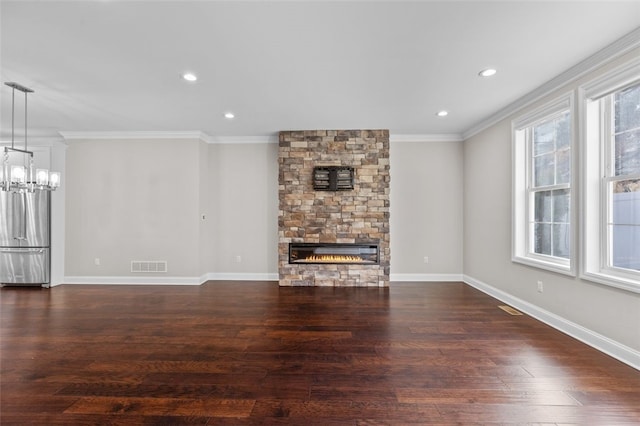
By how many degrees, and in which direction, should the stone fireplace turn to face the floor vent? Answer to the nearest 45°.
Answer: approximately 45° to its left

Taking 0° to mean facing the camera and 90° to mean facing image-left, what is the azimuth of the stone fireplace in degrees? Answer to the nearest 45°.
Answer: approximately 0°

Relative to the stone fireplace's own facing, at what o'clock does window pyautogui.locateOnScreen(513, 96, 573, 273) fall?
The window is roughly at 10 o'clock from the stone fireplace.

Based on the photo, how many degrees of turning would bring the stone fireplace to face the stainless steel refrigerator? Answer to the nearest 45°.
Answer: approximately 90° to its right

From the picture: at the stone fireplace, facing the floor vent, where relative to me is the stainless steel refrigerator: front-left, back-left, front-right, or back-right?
back-right

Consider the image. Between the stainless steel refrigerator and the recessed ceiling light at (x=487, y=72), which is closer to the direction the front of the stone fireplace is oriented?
the recessed ceiling light
